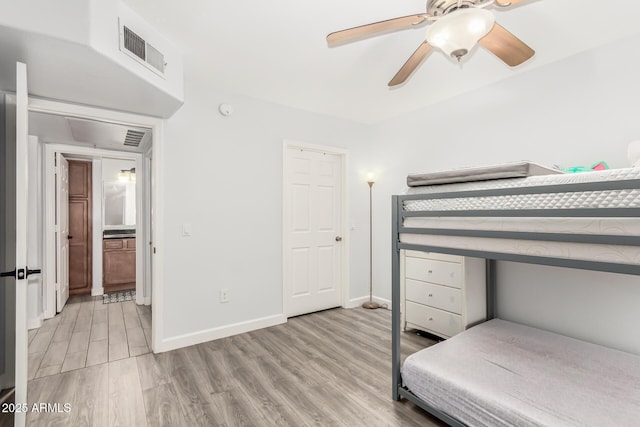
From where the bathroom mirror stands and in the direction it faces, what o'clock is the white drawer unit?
The white drawer unit is roughly at 11 o'clock from the bathroom mirror.

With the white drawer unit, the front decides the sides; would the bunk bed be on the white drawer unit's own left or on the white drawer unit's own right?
on the white drawer unit's own left

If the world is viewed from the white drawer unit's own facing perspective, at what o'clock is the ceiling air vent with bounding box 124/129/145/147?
The ceiling air vent is roughly at 1 o'clock from the white drawer unit.

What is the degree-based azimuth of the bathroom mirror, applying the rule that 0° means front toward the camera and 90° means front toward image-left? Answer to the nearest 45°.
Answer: approximately 0°

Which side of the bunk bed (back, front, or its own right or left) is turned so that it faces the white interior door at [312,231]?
right

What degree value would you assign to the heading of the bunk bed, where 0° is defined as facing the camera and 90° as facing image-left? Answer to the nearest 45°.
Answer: approximately 45°

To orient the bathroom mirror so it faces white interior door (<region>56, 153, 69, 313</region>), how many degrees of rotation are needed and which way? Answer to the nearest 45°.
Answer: approximately 45° to its right
